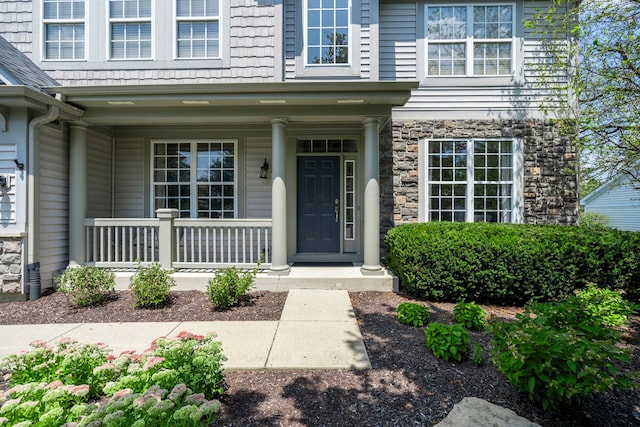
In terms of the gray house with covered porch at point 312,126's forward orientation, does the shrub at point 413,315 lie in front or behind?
in front

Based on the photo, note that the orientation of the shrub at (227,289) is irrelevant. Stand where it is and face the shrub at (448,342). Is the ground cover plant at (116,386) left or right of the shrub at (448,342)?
right

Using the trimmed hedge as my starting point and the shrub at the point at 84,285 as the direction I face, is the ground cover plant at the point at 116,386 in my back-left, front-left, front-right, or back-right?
front-left

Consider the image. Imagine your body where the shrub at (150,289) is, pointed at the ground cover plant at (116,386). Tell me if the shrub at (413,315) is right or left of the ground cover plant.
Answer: left

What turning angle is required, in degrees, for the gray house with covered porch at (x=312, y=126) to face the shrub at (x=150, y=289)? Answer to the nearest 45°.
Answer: approximately 45° to its right

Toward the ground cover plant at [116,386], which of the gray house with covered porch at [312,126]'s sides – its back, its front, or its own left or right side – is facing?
front
